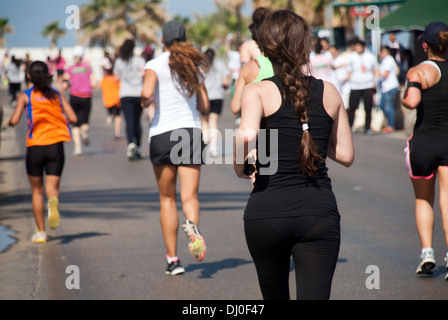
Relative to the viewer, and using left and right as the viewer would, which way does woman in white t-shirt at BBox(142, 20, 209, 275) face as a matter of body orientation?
facing away from the viewer

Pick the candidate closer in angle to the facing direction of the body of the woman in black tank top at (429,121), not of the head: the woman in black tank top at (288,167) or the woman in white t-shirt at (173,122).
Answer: the woman in white t-shirt

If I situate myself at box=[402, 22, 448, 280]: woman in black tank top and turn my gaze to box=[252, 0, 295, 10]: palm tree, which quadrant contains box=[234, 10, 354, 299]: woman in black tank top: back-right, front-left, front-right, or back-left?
back-left

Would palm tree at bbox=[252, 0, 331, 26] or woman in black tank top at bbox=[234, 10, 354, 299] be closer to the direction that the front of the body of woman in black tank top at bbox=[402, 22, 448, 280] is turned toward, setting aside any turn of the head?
the palm tree

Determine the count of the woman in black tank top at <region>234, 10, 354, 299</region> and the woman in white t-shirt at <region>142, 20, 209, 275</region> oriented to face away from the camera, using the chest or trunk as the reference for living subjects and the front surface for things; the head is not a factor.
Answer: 2

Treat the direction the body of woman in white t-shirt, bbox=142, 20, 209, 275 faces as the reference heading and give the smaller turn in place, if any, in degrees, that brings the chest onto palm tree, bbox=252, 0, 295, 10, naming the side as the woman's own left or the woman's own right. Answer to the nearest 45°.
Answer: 0° — they already face it

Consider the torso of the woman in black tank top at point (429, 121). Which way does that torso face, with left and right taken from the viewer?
facing away from the viewer and to the left of the viewer

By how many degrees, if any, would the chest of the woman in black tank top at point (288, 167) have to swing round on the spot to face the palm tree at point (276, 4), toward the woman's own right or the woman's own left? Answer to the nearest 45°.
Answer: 0° — they already face it

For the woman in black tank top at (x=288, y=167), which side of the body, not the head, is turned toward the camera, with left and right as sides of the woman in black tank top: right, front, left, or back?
back
